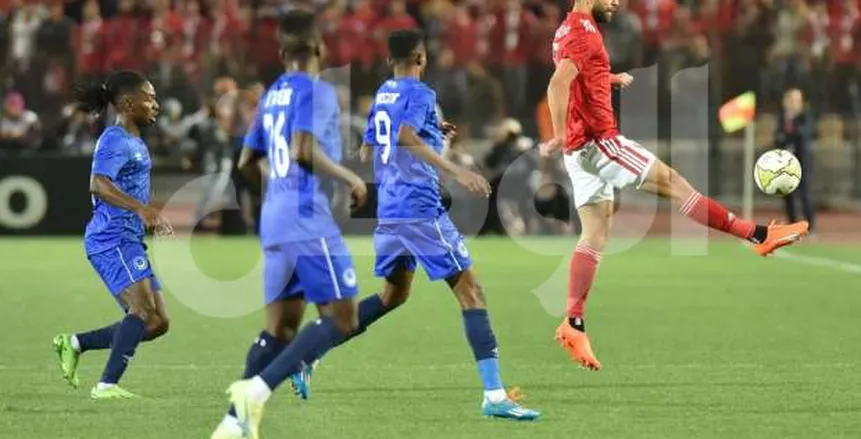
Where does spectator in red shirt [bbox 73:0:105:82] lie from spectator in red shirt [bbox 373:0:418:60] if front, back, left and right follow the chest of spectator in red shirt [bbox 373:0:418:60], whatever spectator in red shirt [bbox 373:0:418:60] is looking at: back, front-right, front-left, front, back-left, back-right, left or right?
right

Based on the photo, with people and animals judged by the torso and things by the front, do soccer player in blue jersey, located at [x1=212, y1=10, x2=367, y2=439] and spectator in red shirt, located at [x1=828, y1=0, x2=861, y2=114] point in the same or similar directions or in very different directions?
very different directions

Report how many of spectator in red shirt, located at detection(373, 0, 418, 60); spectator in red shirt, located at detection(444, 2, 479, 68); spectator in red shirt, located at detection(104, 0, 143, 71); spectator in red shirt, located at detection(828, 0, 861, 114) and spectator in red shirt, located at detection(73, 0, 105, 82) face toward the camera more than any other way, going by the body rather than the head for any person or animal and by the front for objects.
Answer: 5

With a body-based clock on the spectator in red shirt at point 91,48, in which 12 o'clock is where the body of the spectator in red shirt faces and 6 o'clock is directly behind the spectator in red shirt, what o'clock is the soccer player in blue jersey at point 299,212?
The soccer player in blue jersey is roughly at 12 o'clock from the spectator in red shirt.

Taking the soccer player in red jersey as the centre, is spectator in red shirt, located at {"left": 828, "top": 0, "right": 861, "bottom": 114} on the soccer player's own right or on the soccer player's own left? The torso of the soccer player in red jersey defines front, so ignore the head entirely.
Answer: on the soccer player's own left

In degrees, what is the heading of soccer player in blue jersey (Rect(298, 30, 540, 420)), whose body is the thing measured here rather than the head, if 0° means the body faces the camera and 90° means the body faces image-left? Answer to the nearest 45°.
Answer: approximately 225°

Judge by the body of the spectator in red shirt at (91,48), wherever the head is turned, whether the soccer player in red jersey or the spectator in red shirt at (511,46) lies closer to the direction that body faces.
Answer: the soccer player in red jersey

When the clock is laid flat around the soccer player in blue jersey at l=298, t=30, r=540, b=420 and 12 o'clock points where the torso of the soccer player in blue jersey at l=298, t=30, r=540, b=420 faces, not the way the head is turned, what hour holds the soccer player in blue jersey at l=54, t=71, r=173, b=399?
the soccer player in blue jersey at l=54, t=71, r=173, b=399 is roughly at 8 o'clock from the soccer player in blue jersey at l=298, t=30, r=540, b=420.

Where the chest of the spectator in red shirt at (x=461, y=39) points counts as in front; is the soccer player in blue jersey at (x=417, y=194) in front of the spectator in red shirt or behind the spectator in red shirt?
in front

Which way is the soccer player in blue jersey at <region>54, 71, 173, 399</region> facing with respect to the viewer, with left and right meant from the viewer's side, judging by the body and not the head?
facing to the right of the viewer

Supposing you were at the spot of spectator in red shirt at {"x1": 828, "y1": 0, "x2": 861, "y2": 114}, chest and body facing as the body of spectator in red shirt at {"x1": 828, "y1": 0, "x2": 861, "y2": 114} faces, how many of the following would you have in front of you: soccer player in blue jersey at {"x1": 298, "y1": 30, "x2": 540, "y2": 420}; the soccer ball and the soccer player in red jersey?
3

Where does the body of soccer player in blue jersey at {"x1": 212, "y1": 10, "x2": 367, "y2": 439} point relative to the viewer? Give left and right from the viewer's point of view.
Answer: facing away from the viewer and to the right of the viewer

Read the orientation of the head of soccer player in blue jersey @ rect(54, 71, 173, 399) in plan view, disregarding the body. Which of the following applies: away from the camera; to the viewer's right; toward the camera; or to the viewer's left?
to the viewer's right

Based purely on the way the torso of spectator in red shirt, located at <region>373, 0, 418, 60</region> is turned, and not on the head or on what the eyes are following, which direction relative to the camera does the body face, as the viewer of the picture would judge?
toward the camera

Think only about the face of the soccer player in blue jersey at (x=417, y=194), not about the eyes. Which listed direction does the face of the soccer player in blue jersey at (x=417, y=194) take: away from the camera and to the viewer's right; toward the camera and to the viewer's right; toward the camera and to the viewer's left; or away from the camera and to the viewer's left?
away from the camera and to the viewer's right

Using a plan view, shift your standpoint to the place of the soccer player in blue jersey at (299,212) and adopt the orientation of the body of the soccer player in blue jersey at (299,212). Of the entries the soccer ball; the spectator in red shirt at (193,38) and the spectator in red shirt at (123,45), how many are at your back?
0

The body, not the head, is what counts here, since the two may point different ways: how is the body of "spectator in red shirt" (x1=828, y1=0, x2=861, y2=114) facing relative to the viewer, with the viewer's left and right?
facing the viewer

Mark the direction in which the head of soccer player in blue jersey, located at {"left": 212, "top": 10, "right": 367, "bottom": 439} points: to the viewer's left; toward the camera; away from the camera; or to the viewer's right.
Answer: away from the camera

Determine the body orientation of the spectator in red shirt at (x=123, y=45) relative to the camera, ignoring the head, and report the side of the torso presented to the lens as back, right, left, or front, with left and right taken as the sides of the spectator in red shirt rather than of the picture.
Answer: front

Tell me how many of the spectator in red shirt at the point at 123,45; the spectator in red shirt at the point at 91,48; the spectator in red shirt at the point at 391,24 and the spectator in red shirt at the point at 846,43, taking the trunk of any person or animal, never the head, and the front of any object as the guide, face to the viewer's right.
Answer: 0

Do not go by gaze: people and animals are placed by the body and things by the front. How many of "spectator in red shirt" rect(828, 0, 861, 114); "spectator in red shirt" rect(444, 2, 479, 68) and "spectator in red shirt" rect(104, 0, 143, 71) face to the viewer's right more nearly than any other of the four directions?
0
